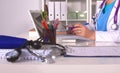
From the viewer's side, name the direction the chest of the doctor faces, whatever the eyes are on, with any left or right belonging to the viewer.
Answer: facing the viewer and to the left of the viewer

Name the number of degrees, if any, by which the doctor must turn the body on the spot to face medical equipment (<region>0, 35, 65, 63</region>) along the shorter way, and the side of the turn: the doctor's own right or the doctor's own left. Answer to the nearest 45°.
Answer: approximately 45° to the doctor's own left
